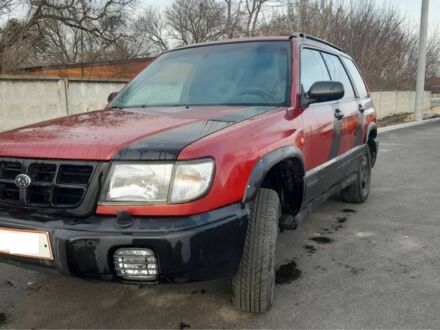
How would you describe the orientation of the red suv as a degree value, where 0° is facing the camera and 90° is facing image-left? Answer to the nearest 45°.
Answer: approximately 45°

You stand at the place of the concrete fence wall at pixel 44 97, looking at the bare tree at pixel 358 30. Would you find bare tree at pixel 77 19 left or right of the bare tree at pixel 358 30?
left

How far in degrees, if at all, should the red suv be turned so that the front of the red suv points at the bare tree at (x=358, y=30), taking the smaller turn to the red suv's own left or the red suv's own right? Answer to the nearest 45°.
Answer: approximately 180°

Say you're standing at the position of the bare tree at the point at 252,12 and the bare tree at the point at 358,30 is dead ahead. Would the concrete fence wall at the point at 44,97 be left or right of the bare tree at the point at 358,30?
right

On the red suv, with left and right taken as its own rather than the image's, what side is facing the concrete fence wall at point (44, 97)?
right

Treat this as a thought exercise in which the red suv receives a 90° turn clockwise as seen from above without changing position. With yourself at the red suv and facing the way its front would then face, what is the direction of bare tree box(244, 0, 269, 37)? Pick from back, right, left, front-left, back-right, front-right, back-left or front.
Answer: front-right

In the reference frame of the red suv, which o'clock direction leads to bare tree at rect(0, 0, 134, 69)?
The bare tree is roughly at 4 o'clock from the red suv.

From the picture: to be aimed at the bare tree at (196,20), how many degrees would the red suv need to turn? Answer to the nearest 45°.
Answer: approximately 135° to its right
